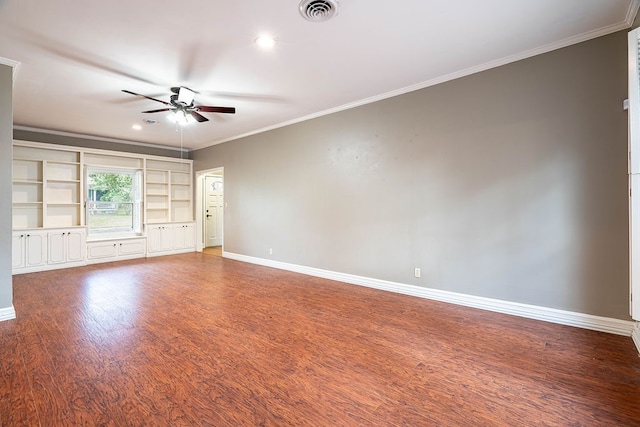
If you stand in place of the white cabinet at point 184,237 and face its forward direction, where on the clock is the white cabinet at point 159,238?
the white cabinet at point 159,238 is roughly at 2 o'clock from the white cabinet at point 184,237.

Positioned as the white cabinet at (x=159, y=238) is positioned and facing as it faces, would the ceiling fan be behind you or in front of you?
in front

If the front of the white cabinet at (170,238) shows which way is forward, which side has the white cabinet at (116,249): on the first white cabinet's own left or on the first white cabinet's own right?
on the first white cabinet's own right

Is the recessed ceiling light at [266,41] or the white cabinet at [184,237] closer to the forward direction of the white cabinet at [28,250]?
the recessed ceiling light

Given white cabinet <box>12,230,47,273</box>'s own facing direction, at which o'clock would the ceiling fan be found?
The ceiling fan is roughly at 11 o'clock from the white cabinet.

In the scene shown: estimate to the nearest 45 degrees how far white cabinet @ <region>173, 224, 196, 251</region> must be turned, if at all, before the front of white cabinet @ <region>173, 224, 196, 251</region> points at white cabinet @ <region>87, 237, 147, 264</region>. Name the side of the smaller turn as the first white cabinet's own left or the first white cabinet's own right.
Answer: approximately 45° to the first white cabinet's own right

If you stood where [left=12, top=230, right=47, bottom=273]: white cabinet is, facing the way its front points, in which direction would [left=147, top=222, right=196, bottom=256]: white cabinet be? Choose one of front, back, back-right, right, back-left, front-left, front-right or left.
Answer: left
